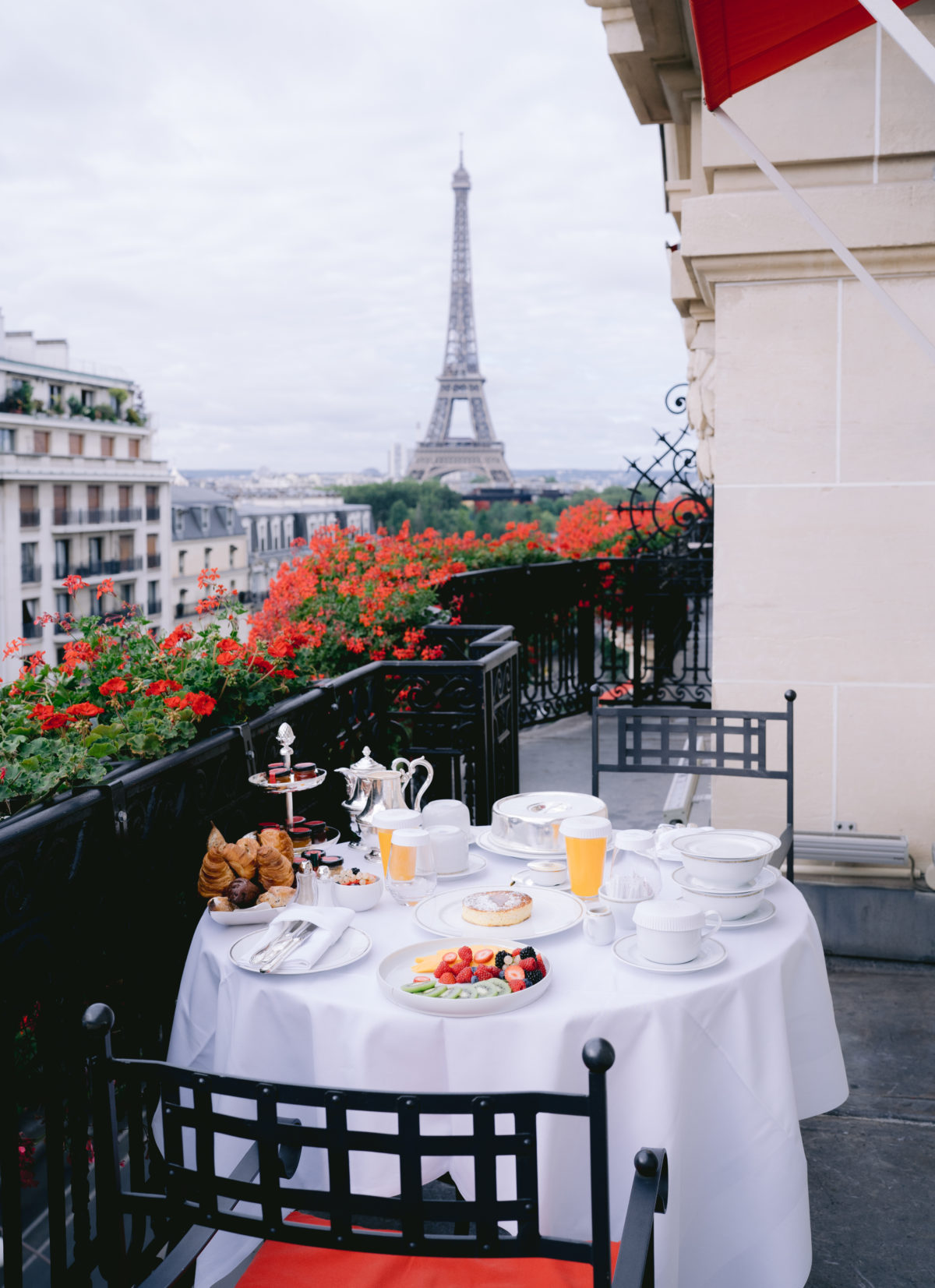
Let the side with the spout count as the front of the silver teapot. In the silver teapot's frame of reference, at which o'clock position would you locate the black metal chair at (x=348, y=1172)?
The black metal chair is roughly at 9 o'clock from the silver teapot.

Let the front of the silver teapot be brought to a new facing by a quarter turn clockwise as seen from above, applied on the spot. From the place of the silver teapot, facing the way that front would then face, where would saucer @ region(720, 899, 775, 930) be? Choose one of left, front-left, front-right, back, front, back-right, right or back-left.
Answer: back-right

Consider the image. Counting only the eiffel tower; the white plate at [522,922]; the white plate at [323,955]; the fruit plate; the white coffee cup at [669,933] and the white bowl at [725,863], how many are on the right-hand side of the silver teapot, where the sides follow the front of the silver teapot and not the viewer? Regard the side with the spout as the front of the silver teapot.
1

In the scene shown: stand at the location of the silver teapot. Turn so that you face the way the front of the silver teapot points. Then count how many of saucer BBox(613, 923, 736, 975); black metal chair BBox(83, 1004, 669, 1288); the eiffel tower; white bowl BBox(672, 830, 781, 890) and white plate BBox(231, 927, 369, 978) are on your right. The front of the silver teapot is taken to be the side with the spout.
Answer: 1

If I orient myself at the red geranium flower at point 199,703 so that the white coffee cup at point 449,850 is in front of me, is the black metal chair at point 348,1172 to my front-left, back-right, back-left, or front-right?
front-right

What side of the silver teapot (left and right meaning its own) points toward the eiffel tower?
right

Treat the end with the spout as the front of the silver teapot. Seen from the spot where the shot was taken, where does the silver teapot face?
facing to the left of the viewer

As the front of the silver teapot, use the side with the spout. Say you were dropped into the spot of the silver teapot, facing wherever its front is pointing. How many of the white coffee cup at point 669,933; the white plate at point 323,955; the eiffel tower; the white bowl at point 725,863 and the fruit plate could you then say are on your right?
1

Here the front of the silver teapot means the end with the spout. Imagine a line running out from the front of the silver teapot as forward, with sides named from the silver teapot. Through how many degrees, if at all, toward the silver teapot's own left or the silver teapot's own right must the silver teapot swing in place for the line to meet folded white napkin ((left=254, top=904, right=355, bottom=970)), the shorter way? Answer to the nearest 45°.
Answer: approximately 90° to the silver teapot's own left

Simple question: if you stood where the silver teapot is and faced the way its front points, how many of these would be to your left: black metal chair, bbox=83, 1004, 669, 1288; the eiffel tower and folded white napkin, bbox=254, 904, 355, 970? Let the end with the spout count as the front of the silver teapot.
2

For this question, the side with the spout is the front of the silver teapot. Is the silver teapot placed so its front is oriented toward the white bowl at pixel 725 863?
no

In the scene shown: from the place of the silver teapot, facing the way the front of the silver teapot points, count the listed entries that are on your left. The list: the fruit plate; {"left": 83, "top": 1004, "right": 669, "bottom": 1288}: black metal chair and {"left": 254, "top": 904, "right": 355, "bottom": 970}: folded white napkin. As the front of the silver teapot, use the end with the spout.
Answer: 3
